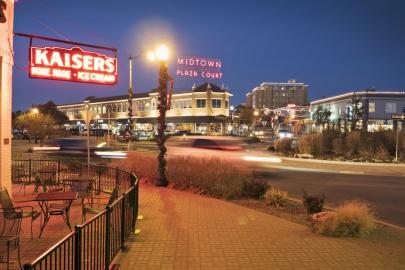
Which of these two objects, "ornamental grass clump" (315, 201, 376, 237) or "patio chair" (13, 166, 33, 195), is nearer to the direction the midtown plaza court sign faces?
the ornamental grass clump

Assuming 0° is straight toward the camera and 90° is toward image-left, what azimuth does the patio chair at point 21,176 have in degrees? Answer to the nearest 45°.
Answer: approximately 315°

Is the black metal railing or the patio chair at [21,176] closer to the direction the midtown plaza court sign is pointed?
the black metal railing

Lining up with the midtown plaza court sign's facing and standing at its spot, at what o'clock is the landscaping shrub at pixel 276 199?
The landscaping shrub is roughly at 11 o'clock from the midtown plaza court sign.

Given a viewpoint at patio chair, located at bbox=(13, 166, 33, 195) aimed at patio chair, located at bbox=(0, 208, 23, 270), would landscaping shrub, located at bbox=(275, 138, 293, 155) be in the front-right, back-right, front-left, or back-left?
back-left

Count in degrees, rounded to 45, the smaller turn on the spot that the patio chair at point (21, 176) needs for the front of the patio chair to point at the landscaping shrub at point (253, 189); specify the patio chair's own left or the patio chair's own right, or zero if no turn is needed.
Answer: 0° — it already faces it
